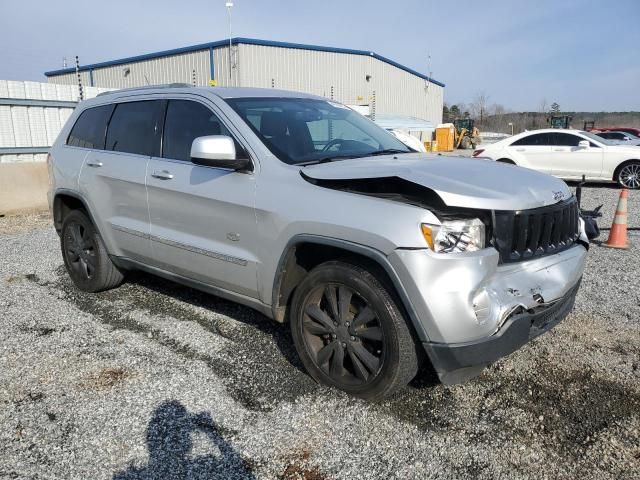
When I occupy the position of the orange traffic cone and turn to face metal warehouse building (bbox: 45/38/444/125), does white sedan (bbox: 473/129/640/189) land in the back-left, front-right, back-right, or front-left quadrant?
front-right

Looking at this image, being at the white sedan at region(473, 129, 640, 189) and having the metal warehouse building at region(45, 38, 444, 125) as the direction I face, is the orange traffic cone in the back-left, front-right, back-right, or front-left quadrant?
back-left

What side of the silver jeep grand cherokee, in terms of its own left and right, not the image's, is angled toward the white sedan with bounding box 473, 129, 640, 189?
left

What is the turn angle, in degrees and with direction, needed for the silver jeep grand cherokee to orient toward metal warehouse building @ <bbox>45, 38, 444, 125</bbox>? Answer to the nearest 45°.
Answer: approximately 135° to its left

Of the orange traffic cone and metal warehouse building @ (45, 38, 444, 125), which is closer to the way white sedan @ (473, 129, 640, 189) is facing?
the orange traffic cone

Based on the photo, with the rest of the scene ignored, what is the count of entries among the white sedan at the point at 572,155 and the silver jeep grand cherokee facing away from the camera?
0

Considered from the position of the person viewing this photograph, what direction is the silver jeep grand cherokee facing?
facing the viewer and to the right of the viewer

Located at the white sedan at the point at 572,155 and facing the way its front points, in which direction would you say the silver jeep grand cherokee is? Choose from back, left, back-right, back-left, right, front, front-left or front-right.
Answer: right

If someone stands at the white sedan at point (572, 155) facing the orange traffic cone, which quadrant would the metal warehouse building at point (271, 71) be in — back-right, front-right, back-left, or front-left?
back-right

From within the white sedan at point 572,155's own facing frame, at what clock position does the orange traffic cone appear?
The orange traffic cone is roughly at 3 o'clock from the white sedan.
